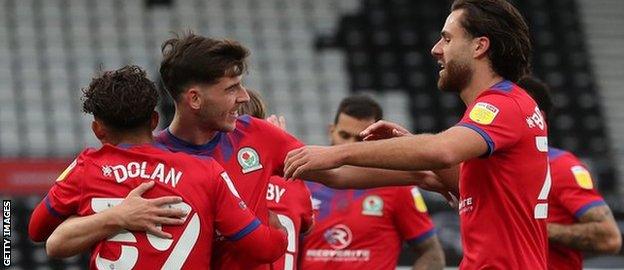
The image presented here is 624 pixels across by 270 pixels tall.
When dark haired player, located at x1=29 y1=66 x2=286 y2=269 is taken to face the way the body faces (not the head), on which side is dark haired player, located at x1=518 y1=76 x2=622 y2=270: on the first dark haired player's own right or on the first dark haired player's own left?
on the first dark haired player's own right

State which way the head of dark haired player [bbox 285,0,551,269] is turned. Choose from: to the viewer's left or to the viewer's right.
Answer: to the viewer's left

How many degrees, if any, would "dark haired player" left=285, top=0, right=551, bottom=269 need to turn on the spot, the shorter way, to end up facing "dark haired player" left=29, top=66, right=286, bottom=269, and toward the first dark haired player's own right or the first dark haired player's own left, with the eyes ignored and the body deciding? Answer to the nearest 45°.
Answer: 0° — they already face them

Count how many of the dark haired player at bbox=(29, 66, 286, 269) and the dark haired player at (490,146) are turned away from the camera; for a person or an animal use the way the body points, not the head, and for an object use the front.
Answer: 1

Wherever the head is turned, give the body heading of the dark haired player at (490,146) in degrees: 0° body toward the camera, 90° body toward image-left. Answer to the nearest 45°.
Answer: approximately 90°

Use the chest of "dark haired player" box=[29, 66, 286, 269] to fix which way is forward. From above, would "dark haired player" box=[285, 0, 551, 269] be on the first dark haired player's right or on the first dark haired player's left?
on the first dark haired player's right

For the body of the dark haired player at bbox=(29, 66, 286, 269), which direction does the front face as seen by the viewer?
away from the camera

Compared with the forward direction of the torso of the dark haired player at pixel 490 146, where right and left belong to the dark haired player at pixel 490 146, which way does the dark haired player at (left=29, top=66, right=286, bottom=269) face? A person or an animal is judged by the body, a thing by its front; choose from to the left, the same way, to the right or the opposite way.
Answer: to the right

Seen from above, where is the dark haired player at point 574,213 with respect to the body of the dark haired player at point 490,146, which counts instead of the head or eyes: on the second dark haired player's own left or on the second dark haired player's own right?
on the second dark haired player's own right
